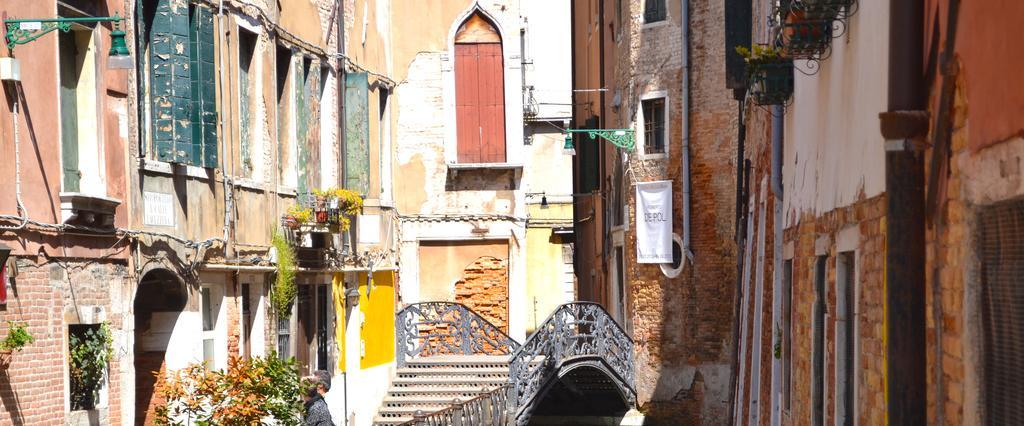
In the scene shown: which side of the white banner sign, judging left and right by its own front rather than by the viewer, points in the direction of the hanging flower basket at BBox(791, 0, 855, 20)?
front

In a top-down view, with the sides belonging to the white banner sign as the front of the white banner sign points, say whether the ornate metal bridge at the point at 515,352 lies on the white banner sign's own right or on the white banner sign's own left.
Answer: on the white banner sign's own right

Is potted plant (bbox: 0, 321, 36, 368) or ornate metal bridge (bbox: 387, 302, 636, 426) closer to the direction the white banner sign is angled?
the potted plant

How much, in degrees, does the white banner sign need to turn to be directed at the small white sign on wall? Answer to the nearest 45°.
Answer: approximately 45° to its right

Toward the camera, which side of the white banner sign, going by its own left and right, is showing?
front

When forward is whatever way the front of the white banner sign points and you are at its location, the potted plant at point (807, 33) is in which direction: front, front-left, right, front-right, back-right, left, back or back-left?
front

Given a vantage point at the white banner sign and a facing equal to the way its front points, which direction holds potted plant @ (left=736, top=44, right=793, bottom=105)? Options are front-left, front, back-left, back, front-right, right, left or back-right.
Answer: front

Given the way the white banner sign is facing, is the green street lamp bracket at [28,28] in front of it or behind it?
in front

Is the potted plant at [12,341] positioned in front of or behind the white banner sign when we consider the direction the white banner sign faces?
in front
